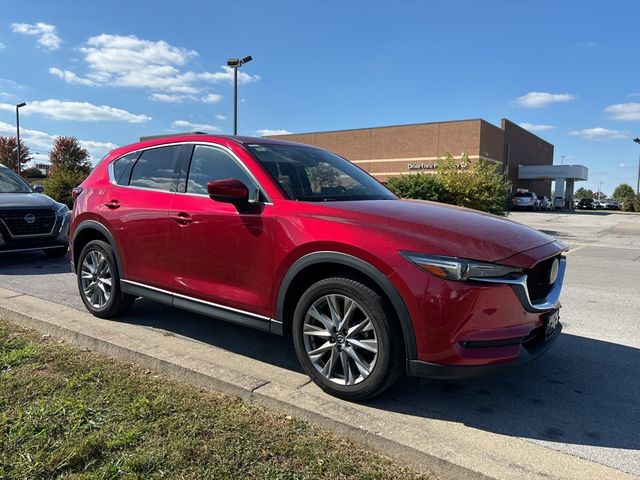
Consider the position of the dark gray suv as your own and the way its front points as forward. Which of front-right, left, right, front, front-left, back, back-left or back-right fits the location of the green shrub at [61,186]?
back-left

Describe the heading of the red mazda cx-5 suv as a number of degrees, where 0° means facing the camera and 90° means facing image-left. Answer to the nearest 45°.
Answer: approximately 315°

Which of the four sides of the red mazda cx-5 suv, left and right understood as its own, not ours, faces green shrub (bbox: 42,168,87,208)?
back

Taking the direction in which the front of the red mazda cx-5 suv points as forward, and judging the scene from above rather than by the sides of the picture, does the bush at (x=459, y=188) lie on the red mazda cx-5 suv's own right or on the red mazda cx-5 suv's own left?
on the red mazda cx-5 suv's own left

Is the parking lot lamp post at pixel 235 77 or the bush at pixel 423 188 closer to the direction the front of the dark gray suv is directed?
the bush

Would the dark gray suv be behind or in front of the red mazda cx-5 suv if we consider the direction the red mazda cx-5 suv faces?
behind

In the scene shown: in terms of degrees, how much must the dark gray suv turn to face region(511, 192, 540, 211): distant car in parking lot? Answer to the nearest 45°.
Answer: approximately 90° to its left

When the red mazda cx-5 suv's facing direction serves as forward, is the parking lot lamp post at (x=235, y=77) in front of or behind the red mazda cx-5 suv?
behind
